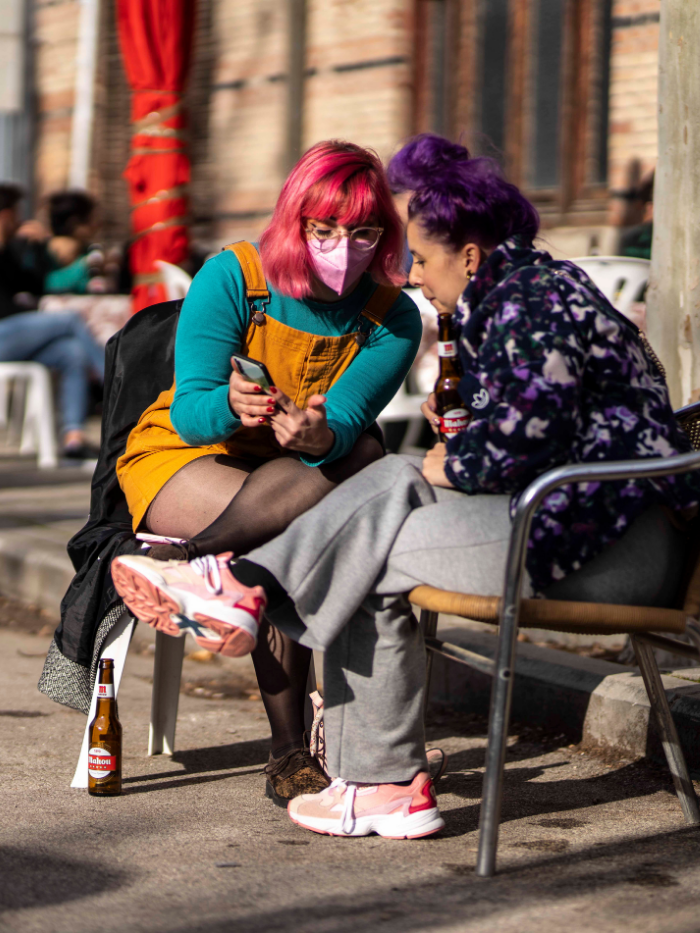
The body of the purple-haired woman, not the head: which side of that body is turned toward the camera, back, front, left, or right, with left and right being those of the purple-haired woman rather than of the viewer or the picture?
left

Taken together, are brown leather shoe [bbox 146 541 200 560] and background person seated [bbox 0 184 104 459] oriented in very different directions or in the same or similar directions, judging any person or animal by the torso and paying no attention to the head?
very different directions

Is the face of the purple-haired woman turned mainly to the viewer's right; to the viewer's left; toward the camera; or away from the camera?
to the viewer's left

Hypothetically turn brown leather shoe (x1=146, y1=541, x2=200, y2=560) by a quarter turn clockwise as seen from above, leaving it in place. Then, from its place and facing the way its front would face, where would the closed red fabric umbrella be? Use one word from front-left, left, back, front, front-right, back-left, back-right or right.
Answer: front

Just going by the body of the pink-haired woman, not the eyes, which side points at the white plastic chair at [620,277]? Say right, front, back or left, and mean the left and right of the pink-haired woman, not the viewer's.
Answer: left

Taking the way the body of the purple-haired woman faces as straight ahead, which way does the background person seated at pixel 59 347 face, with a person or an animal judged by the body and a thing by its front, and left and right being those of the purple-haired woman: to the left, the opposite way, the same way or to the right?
the opposite way

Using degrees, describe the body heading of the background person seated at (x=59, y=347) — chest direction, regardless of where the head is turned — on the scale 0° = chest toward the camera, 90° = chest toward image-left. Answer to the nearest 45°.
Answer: approximately 270°

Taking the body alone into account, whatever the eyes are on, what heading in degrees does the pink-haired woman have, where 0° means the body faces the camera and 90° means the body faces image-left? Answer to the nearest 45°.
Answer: approximately 315°
